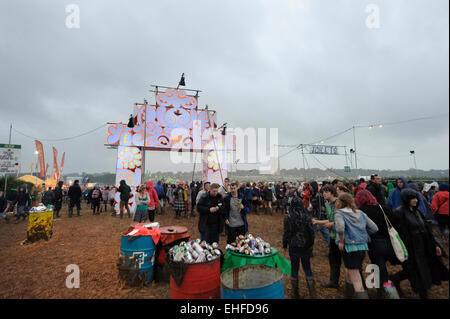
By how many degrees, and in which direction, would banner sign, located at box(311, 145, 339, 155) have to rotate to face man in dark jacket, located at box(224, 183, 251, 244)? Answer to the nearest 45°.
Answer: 0° — it already faces them

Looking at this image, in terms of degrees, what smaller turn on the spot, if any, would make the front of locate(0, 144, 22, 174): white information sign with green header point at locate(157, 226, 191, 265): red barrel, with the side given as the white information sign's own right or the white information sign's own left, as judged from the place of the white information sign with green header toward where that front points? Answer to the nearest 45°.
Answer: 0° — it already faces it

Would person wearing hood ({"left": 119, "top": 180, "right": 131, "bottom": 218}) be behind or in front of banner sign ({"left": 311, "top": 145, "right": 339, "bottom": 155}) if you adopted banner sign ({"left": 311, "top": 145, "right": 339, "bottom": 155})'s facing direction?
in front

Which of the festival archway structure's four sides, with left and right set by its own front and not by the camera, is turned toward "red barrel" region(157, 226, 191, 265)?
front

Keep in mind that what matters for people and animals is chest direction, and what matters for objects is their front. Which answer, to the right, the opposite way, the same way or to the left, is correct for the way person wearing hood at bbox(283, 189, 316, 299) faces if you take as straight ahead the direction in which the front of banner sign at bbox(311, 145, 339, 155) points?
the opposite way

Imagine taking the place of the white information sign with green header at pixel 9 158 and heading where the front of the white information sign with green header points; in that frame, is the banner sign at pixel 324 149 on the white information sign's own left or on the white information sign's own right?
on the white information sign's own left

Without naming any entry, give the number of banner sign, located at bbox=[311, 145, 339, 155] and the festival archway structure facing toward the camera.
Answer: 2

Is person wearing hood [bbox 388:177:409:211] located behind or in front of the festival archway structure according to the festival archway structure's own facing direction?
in front

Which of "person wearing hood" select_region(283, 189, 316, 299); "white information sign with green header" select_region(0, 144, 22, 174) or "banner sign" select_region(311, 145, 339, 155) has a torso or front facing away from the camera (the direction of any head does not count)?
the person wearing hood

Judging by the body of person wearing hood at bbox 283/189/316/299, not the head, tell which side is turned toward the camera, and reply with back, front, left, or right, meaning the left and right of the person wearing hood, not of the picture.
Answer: back

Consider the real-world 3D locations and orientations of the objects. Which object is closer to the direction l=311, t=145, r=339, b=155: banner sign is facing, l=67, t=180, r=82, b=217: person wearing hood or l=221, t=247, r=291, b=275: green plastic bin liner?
the green plastic bin liner

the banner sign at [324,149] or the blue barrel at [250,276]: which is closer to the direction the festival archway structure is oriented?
the blue barrel

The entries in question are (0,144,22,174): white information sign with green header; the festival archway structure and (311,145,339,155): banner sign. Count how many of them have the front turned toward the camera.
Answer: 3
